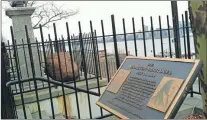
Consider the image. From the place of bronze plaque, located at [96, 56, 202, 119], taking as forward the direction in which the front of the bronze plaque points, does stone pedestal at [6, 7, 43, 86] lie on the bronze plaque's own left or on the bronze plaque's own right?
on the bronze plaque's own right

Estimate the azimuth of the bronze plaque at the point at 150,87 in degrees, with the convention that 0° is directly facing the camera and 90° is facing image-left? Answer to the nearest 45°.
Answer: approximately 45°
